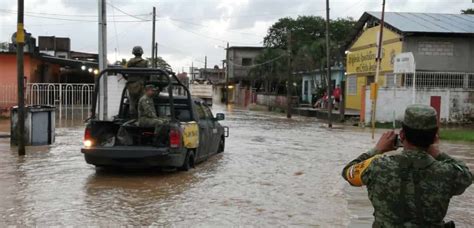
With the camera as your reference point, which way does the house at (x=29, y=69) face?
facing the viewer and to the right of the viewer

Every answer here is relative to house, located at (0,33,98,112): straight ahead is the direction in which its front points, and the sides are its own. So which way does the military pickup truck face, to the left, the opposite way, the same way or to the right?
to the left

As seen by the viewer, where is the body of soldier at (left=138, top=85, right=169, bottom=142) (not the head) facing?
to the viewer's right

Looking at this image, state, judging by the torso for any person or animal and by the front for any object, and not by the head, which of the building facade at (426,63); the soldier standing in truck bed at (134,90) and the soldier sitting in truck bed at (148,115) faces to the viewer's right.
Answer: the soldier sitting in truck bed at (148,115)

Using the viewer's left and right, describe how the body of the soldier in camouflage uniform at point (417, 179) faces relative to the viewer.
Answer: facing away from the viewer

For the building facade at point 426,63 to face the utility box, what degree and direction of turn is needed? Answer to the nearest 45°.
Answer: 0° — it already faces it

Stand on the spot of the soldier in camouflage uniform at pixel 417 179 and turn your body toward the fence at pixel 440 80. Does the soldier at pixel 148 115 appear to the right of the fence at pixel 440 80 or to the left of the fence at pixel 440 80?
left

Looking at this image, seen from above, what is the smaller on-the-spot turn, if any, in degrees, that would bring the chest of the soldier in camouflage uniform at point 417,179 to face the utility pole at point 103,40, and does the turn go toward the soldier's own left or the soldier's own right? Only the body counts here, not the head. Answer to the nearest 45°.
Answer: approximately 45° to the soldier's own left

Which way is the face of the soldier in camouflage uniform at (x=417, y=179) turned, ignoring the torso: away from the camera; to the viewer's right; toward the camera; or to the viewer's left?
away from the camera

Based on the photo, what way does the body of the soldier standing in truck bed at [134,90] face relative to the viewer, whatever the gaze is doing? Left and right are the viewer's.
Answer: facing away from the viewer

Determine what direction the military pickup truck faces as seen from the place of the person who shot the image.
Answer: facing away from the viewer and to the right of the viewer

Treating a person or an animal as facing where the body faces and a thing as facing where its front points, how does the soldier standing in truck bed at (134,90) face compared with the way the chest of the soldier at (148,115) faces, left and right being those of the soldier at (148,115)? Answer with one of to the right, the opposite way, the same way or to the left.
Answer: to the left

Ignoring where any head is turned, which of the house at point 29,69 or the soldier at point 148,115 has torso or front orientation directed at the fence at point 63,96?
the house

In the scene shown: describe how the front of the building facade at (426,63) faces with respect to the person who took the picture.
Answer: facing the viewer and to the left of the viewer

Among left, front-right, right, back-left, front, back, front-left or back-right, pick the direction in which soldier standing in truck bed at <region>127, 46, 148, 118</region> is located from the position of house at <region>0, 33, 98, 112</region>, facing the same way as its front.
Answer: front-right

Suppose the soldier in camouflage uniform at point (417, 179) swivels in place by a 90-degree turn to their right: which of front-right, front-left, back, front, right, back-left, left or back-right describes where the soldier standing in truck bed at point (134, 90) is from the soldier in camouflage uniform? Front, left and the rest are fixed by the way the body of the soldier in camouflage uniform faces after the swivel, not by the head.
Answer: back-left
